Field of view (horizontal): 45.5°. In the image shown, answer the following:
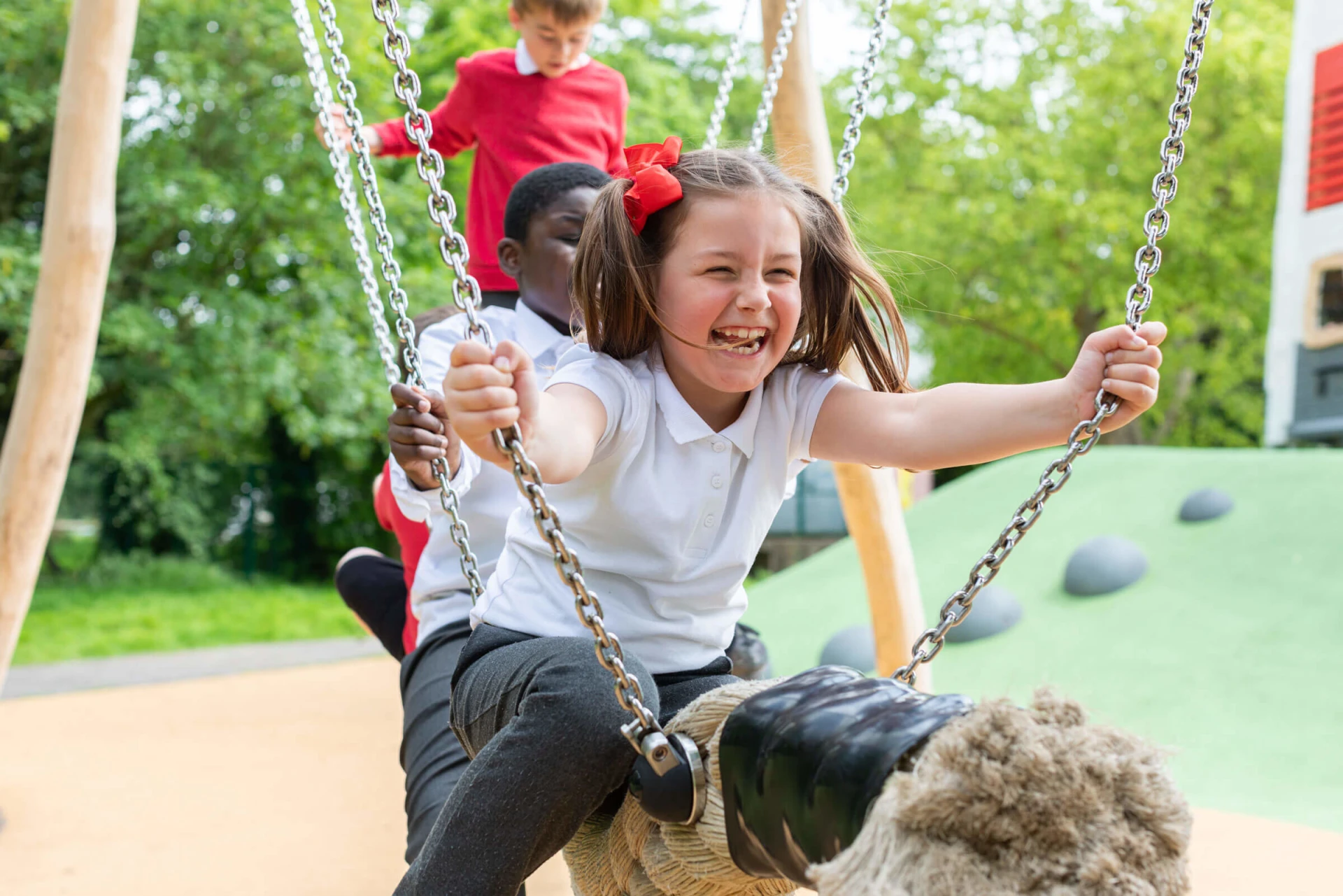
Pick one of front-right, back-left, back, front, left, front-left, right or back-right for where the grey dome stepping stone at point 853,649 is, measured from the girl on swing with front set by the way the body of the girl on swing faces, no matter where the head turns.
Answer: back-left

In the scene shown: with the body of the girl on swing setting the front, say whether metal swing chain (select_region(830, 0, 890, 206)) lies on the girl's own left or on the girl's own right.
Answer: on the girl's own left

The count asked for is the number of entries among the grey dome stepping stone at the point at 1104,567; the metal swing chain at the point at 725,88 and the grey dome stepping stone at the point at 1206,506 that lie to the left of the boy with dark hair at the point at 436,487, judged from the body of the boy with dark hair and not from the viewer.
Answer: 3

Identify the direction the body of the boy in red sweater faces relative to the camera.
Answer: toward the camera

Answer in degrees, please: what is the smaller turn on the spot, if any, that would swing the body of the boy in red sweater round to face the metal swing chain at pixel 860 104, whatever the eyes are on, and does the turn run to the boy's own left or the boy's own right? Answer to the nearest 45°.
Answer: approximately 45° to the boy's own left

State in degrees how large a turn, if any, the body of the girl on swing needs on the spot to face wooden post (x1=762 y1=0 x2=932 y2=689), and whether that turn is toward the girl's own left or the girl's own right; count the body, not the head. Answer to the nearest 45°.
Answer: approximately 135° to the girl's own left

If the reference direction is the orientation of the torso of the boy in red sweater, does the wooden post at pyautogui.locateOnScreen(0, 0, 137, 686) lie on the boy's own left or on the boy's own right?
on the boy's own right

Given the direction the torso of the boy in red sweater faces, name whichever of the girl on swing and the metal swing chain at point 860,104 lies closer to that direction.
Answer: the girl on swing

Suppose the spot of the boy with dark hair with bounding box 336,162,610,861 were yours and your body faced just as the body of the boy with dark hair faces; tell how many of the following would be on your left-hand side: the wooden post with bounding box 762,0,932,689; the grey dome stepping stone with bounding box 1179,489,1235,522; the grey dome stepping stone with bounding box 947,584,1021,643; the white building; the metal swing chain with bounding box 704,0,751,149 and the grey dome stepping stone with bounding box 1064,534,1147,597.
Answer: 6

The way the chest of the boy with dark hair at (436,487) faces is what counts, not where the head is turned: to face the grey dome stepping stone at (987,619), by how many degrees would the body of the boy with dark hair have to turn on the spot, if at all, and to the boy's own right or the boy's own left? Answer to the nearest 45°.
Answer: approximately 90° to the boy's own left

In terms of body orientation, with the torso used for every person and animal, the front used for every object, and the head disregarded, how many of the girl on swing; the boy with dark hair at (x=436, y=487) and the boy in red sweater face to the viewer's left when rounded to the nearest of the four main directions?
0
